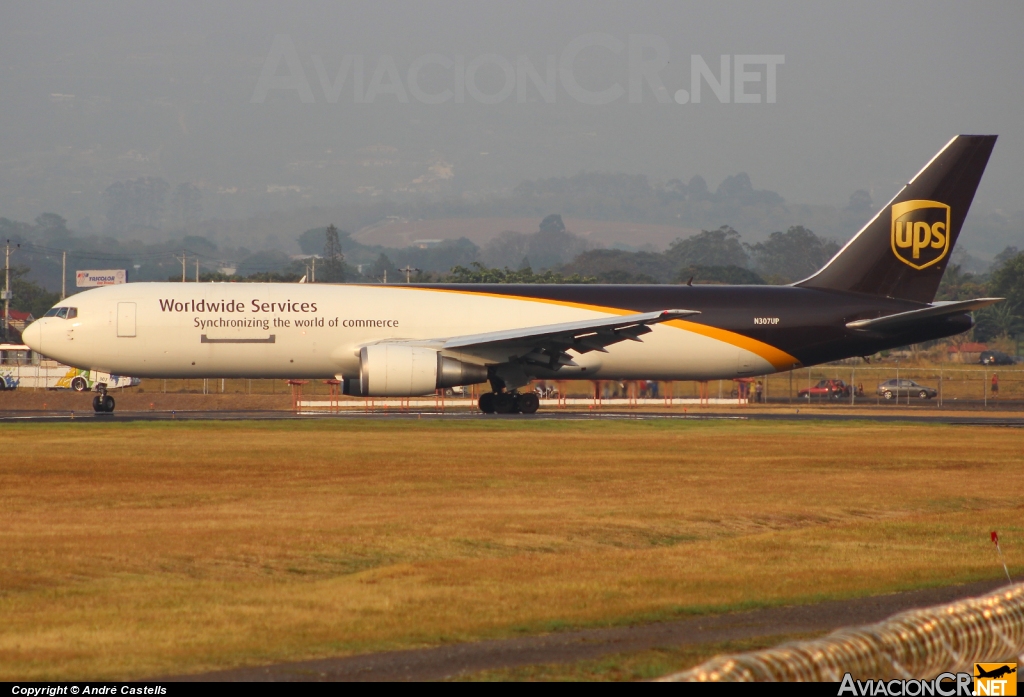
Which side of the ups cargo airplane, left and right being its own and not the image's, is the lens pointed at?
left

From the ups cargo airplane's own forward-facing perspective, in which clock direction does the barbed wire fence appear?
The barbed wire fence is roughly at 9 o'clock from the ups cargo airplane.
